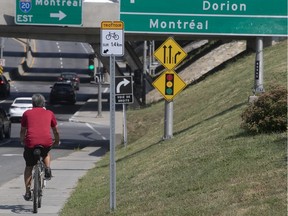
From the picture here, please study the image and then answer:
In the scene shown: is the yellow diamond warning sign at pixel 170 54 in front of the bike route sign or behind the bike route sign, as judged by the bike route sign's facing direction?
behind

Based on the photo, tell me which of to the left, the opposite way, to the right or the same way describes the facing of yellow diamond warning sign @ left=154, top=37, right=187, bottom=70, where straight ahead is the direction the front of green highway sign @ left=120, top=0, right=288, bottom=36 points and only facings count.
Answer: the same way

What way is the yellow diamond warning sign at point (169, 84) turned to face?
toward the camera

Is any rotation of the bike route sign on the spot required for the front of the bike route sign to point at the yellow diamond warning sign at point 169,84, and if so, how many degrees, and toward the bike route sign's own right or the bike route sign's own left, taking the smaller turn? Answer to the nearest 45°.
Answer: approximately 180°

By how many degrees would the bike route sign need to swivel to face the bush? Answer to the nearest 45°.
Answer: approximately 135° to its left

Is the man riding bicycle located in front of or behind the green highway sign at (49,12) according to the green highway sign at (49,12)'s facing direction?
in front

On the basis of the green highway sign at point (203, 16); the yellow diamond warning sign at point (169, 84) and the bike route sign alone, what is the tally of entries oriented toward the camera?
3

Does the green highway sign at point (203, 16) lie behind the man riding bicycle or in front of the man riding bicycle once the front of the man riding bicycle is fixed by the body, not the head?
in front

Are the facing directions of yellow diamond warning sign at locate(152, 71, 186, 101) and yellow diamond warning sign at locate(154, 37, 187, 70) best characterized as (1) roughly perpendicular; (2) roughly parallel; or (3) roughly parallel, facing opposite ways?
roughly parallel

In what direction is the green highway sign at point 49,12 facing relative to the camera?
toward the camera

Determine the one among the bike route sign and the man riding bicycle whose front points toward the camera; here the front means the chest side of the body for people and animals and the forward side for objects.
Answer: the bike route sign

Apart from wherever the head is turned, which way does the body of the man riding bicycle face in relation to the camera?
away from the camera

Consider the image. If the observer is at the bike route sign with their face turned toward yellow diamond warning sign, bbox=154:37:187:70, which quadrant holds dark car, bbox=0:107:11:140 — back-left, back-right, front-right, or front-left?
front-left
